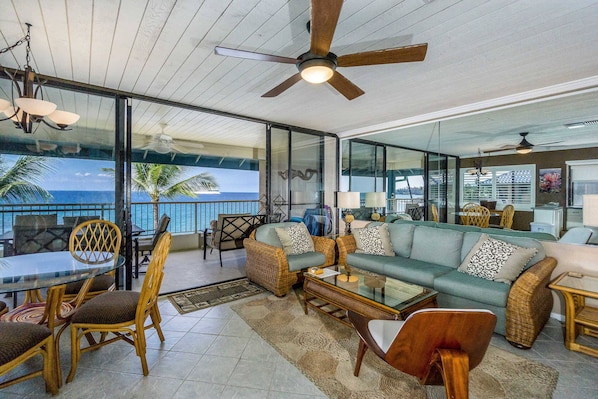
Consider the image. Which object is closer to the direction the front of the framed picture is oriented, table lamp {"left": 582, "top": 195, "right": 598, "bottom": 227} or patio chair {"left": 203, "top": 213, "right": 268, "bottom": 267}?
the table lamp

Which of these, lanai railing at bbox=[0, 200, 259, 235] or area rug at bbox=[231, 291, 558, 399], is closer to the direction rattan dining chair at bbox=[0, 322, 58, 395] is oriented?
the lanai railing

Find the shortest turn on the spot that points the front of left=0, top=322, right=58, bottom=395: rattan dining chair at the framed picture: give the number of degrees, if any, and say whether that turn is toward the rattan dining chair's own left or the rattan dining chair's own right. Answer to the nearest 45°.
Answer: approximately 90° to the rattan dining chair's own right

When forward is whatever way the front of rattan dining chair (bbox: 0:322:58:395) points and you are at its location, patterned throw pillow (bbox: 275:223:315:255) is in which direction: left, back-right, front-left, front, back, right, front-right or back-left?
front-right

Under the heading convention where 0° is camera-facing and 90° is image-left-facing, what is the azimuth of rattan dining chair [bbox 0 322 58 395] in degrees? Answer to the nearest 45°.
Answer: approximately 225°
